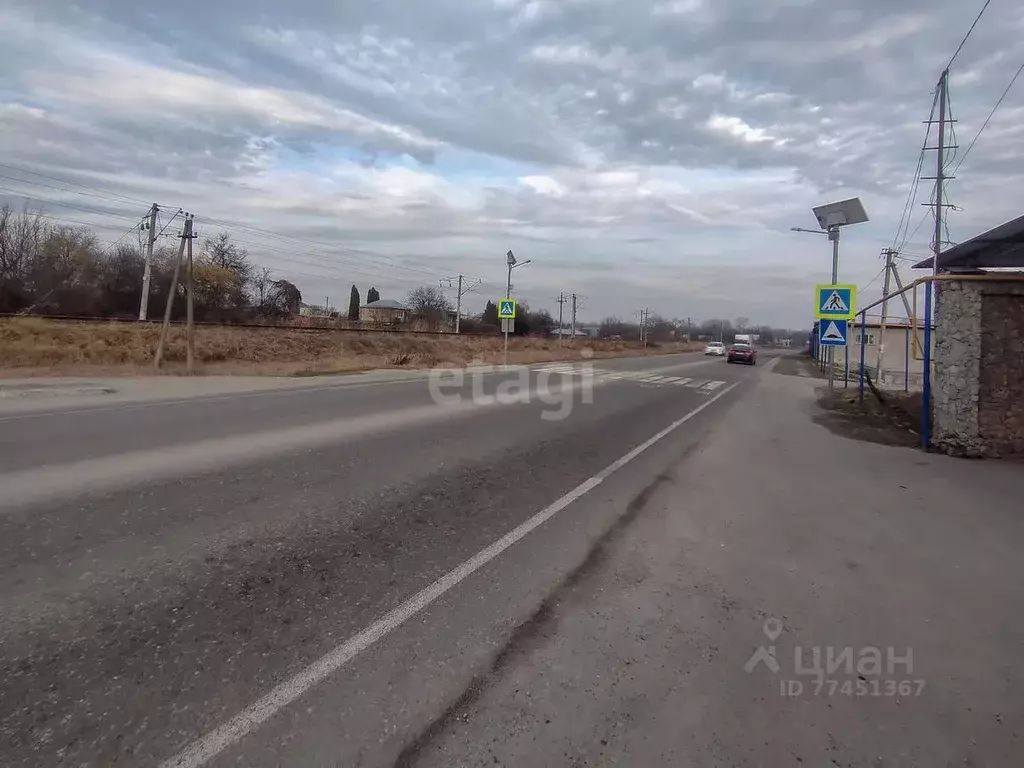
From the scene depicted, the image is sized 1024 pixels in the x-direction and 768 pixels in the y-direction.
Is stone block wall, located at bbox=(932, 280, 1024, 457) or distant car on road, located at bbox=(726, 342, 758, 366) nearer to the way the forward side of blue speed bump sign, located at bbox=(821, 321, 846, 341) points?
the stone block wall

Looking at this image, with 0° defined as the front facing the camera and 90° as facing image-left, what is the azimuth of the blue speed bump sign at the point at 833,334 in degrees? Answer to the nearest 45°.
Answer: approximately 0°

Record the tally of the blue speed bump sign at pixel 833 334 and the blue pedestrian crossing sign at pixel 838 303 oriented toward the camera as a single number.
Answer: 2

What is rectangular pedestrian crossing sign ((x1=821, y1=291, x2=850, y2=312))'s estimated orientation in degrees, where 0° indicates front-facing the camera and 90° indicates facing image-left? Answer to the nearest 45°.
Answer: approximately 0°

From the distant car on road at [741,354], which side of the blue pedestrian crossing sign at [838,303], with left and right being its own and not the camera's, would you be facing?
back

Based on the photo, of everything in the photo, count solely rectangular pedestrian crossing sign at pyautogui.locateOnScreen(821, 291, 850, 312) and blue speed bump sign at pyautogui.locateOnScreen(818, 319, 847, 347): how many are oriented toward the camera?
2
